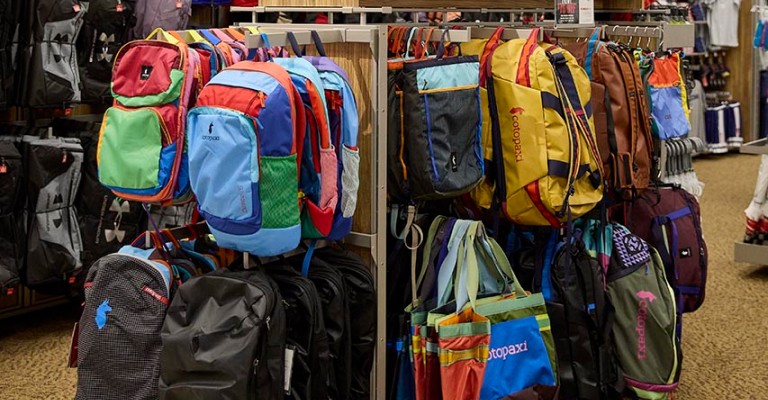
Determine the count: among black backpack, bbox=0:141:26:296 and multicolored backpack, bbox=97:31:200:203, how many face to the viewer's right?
0

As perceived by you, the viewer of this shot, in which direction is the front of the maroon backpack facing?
facing to the right of the viewer

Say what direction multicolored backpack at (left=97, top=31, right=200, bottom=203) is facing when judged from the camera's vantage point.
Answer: facing the viewer and to the left of the viewer

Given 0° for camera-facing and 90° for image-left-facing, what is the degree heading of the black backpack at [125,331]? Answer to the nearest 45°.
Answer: approximately 45°

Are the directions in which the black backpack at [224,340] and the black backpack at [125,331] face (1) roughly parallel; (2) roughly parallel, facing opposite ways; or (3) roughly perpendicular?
roughly parallel

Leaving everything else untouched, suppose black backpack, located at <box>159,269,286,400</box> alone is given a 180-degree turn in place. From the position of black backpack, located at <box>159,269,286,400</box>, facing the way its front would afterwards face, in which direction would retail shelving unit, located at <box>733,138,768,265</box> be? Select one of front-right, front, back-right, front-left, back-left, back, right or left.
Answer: front

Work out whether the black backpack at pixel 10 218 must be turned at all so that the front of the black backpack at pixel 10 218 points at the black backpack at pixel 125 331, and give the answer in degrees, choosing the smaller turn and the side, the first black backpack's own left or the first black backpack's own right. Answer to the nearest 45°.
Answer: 0° — it already faces it
